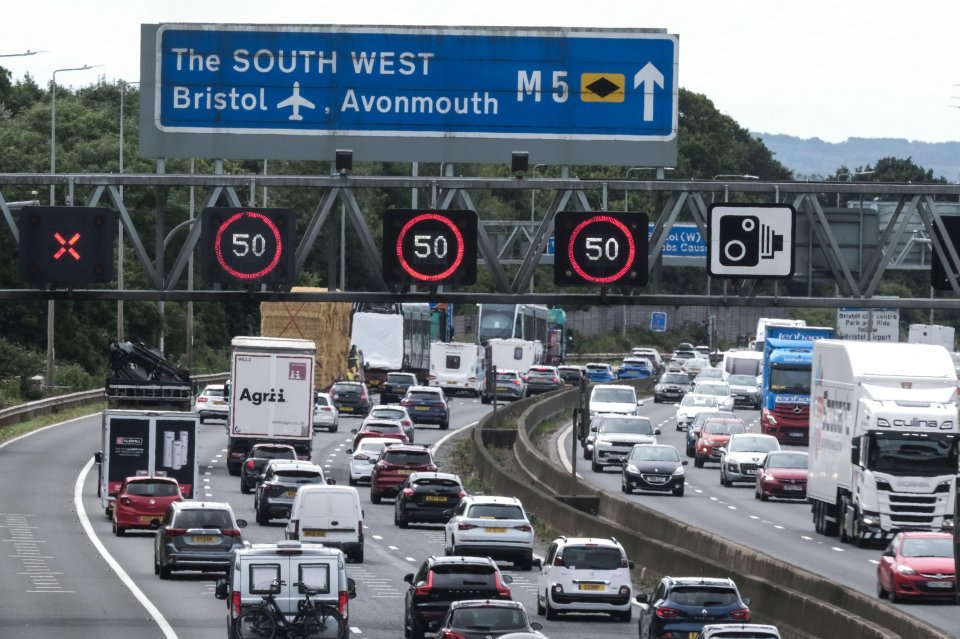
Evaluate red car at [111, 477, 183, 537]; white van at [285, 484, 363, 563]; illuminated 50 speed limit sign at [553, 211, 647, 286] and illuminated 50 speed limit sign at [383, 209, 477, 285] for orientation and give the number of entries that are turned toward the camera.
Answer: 2

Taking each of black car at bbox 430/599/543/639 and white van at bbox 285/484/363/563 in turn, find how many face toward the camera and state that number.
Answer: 0

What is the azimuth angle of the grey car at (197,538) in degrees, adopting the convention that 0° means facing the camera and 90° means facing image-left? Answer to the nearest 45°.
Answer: approximately 180°

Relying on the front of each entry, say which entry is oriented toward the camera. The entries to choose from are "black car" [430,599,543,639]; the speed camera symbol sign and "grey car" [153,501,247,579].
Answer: the speed camera symbol sign

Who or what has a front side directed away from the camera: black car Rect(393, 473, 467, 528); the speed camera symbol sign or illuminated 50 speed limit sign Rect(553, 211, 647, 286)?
the black car

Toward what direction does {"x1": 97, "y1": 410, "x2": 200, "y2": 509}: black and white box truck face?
away from the camera

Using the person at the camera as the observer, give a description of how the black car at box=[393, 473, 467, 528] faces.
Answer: facing away from the viewer

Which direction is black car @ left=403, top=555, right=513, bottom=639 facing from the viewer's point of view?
away from the camera

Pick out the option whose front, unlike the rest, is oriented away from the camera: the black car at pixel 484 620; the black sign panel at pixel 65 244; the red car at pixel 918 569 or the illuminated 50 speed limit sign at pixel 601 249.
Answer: the black car

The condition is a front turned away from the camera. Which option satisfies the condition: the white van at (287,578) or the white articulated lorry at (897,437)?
the white van
